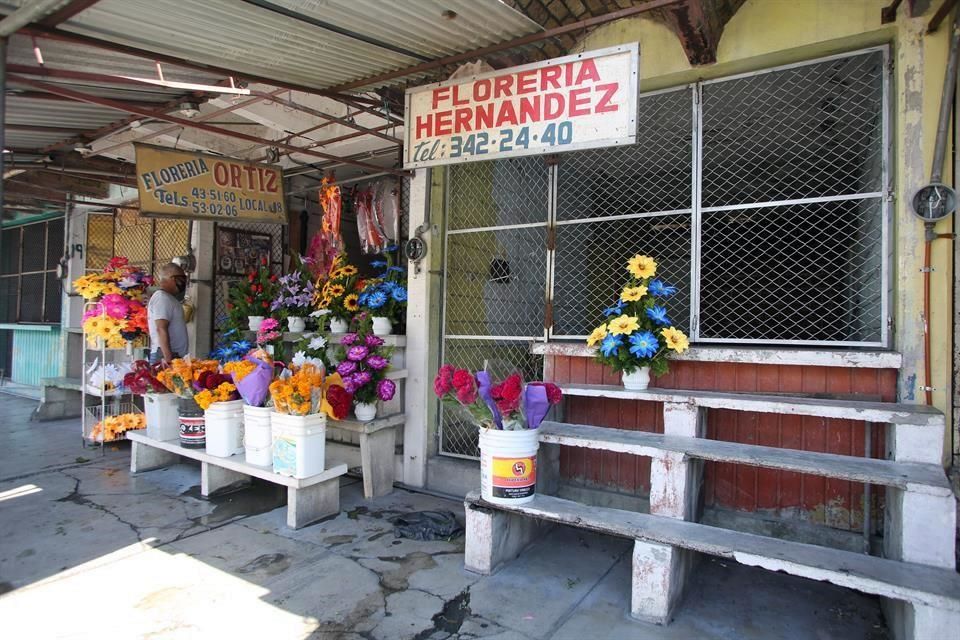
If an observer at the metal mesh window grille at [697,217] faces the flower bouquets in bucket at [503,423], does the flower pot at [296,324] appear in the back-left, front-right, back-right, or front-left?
front-right

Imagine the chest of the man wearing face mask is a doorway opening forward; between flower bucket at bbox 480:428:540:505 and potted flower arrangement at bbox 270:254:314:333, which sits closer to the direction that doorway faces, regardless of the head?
the potted flower arrangement

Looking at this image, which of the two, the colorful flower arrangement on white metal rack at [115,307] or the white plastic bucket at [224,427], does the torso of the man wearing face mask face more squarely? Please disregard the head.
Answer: the white plastic bucket

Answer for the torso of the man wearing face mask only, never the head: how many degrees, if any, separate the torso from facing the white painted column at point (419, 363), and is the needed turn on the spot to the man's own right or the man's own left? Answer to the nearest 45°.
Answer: approximately 45° to the man's own right

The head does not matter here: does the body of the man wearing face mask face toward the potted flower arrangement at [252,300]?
yes

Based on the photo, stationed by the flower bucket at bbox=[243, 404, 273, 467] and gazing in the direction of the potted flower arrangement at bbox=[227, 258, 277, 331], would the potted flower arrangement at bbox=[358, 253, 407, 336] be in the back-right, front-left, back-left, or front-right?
front-right

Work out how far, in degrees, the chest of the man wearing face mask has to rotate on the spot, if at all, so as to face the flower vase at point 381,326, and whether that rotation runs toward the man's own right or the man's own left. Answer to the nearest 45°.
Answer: approximately 45° to the man's own right

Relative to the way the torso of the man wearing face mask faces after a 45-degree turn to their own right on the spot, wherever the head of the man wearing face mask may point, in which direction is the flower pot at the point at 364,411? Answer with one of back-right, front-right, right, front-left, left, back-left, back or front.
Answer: front

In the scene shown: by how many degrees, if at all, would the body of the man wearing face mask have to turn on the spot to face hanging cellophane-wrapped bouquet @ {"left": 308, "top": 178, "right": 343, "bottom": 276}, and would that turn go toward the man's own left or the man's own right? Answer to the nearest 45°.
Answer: approximately 45° to the man's own right

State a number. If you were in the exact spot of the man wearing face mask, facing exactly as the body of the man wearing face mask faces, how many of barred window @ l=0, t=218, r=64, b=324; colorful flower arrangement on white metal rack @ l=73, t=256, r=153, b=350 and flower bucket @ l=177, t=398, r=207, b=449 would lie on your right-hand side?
1

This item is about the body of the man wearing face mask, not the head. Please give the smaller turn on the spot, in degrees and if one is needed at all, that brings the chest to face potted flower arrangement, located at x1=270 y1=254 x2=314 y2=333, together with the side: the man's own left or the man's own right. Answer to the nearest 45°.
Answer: approximately 45° to the man's own right

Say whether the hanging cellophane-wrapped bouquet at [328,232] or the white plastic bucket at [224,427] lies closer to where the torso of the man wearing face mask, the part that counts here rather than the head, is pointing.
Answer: the hanging cellophane-wrapped bouquet

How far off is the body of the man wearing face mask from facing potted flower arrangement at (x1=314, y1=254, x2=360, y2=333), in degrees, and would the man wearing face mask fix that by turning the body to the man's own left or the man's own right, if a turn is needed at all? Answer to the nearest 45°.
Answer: approximately 45° to the man's own right

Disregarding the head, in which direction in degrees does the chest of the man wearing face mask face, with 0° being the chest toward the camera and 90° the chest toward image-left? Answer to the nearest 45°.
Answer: approximately 270°
